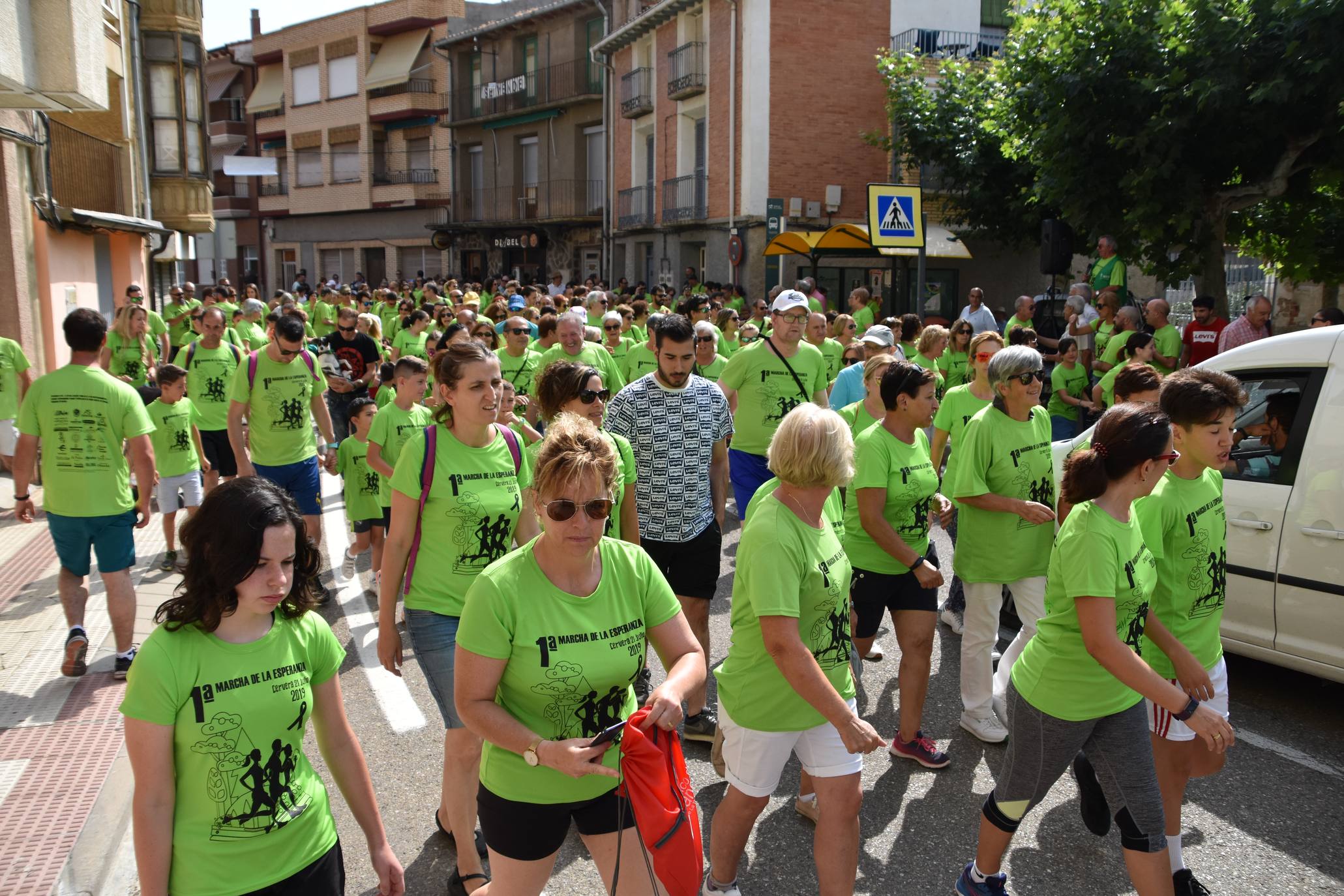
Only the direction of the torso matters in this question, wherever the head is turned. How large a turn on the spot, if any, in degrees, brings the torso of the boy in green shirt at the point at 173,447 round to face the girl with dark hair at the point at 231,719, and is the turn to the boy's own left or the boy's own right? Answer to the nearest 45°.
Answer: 0° — they already face them

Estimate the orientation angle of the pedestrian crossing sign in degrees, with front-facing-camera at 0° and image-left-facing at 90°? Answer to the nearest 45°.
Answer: approximately 0°

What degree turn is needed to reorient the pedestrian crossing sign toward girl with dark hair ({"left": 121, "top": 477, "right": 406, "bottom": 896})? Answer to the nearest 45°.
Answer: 0° — it already faces them

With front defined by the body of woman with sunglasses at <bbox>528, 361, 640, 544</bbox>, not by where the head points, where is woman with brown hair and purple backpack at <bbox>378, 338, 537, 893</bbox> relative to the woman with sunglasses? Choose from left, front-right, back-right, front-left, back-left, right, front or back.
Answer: right

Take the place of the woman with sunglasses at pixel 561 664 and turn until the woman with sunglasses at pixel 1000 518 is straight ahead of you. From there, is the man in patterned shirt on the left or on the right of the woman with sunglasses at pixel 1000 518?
left

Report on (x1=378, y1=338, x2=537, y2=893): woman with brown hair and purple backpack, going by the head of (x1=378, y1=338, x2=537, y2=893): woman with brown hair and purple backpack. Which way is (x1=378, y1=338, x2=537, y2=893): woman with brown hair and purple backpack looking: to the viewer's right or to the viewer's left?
to the viewer's right

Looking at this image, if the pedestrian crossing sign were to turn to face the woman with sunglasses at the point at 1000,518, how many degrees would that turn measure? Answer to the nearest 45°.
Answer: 0° — it already faces them

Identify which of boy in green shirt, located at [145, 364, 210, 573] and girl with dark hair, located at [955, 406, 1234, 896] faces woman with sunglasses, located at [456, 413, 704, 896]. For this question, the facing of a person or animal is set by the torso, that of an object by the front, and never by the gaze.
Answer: the boy in green shirt

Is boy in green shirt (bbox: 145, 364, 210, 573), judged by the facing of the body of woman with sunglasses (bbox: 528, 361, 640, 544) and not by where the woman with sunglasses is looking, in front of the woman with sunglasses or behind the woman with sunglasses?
behind

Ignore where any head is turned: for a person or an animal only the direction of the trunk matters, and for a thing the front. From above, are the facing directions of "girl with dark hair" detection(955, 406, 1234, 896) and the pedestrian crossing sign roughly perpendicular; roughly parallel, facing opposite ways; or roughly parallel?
roughly perpendicular
